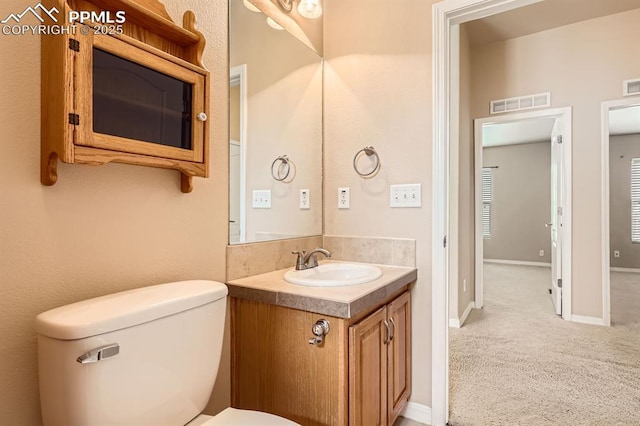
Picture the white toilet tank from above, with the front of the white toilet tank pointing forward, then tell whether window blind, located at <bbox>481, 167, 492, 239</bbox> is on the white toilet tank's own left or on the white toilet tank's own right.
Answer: on the white toilet tank's own left

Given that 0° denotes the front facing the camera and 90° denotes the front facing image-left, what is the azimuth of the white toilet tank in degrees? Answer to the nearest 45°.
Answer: approximately 315°

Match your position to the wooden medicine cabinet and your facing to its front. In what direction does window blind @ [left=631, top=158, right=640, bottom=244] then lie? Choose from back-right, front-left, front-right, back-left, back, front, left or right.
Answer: front-left

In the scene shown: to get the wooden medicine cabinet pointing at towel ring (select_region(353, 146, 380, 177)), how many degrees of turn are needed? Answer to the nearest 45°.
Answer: approximately 45° to its left

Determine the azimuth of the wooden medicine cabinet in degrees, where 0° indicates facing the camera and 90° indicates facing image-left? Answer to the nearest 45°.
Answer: approximately 315°

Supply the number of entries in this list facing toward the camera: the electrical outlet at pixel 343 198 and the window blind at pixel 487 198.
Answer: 2

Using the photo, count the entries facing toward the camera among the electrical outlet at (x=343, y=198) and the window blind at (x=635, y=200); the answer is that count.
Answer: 2

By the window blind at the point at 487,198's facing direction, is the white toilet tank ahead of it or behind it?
ahead

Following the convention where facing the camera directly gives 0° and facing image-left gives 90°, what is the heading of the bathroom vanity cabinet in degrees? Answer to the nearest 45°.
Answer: approximately 315°

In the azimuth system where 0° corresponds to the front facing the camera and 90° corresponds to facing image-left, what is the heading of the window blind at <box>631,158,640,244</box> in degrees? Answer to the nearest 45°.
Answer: approximately 0°
